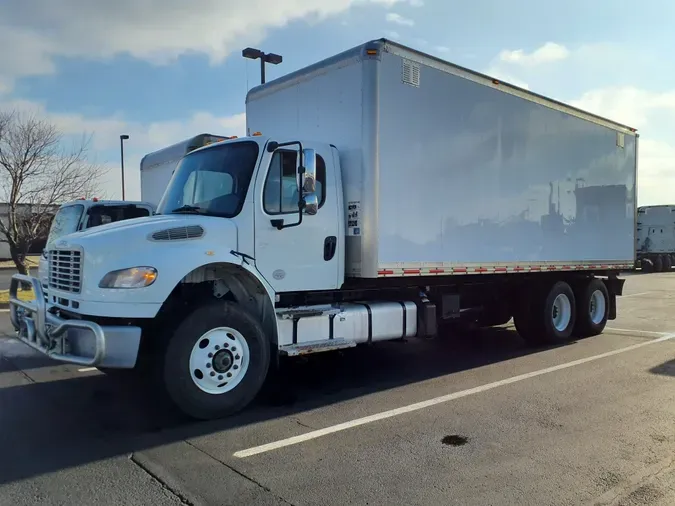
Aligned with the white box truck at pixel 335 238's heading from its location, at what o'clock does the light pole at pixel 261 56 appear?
The light pole is roughly at 4 o'clock from the white box truck.

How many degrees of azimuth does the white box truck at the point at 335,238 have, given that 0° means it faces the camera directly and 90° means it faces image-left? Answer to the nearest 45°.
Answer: approximately 45°

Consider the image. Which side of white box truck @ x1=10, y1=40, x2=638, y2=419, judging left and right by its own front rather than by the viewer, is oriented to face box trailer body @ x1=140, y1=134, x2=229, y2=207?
right

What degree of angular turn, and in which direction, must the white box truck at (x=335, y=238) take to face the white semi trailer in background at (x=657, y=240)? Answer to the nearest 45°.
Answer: approximately 180°
